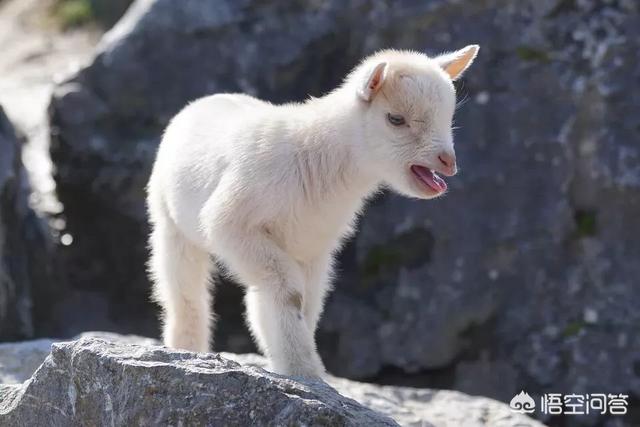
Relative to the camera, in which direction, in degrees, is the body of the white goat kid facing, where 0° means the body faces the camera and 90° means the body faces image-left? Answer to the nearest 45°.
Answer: approximately 315°
